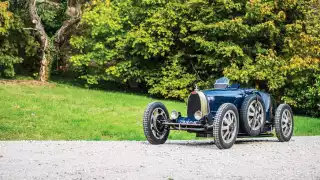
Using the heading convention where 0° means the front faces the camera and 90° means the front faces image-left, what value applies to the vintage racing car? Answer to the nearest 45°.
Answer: approximately 45°
